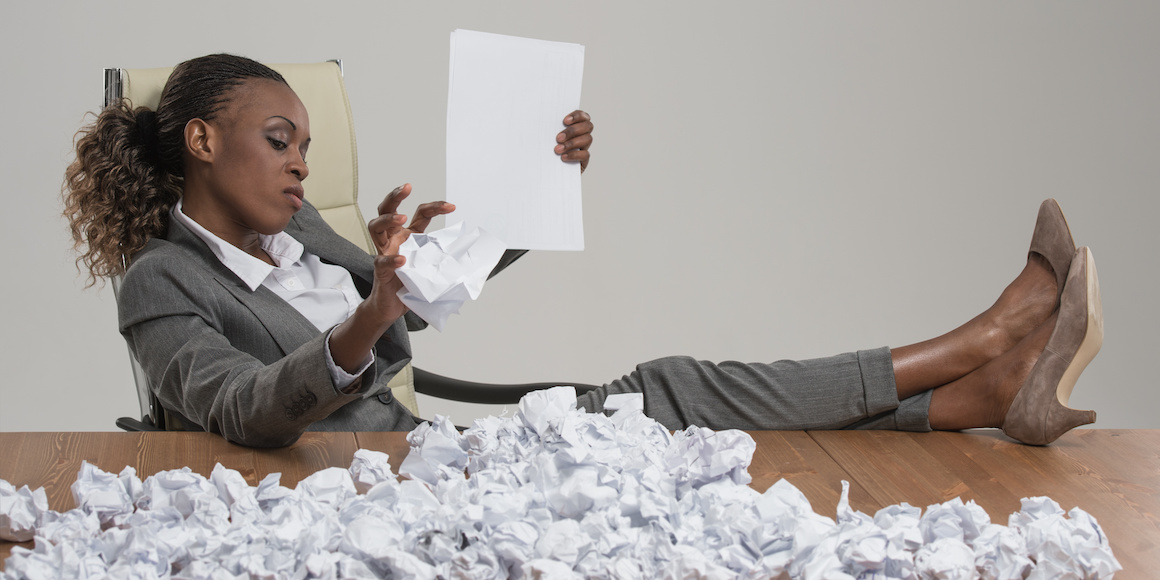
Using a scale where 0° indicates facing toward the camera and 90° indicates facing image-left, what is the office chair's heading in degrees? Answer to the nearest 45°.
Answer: approximately 315°

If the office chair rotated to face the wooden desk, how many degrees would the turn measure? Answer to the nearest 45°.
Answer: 0° — it already faces it
